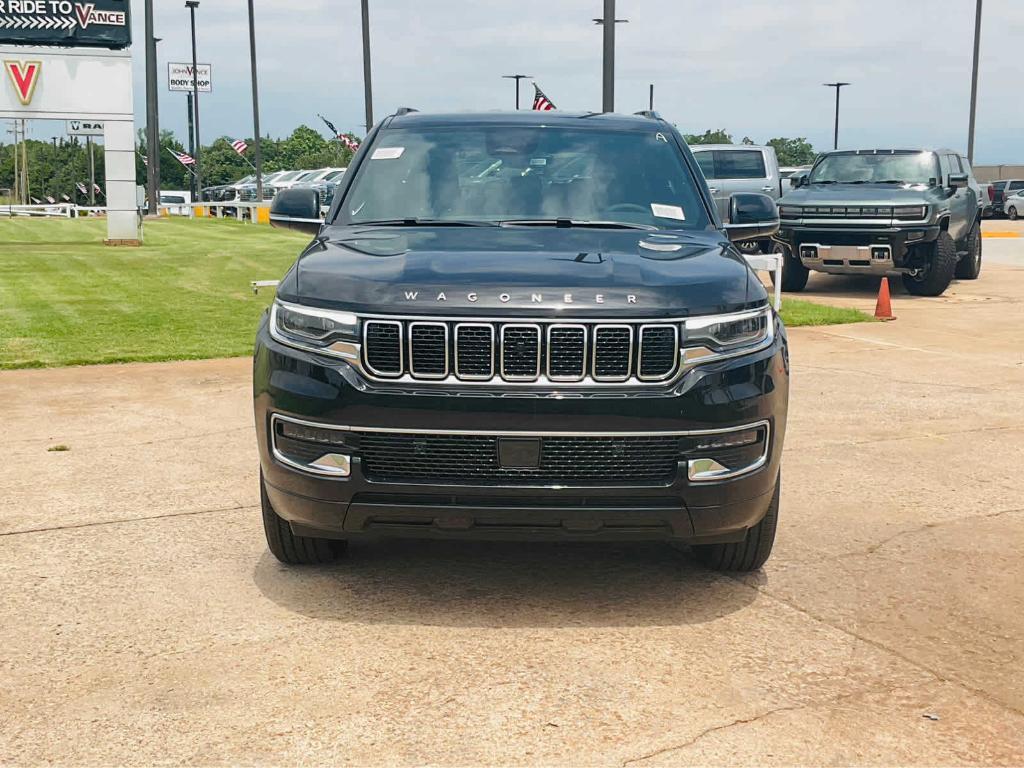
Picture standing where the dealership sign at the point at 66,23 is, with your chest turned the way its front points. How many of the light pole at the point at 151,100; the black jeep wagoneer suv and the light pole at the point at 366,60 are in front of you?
1

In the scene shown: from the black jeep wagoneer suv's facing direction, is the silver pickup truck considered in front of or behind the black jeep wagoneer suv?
behind

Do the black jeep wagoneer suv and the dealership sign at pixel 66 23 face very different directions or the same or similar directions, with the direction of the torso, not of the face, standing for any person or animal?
same or similar directions

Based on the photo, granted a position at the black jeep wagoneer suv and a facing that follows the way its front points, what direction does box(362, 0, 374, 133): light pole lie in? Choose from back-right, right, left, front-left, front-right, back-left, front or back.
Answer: back

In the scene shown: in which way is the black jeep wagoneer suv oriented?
toward the camera

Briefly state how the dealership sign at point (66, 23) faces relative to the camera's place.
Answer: facing the viewer

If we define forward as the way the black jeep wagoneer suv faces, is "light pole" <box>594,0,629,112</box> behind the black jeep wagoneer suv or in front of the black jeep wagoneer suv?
behind

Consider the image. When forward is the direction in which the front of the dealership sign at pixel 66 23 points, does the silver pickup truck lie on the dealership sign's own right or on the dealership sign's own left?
on the dealership sign's own left

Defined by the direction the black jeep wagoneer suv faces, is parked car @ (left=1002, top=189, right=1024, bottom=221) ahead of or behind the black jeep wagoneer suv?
behind

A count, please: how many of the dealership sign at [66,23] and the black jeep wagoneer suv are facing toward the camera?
2

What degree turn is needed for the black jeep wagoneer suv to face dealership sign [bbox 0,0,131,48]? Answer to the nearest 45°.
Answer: approximately 180°

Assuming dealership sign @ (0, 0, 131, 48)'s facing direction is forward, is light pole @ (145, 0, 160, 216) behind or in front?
behind
